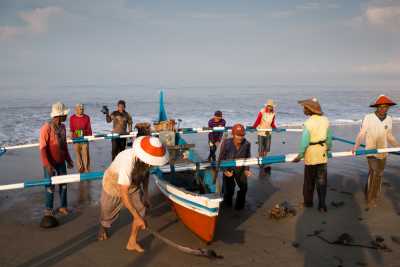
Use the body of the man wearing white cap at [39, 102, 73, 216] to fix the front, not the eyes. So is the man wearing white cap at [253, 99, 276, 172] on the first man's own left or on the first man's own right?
on the first man's own left

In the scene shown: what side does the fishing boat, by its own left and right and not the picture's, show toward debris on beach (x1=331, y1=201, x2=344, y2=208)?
left

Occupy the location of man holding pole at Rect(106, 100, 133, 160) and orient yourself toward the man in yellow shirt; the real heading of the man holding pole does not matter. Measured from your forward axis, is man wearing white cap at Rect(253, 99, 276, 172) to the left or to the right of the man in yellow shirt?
left

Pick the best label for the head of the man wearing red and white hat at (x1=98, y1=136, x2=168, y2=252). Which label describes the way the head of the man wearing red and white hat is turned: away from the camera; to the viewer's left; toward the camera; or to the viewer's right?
to the viewer's right

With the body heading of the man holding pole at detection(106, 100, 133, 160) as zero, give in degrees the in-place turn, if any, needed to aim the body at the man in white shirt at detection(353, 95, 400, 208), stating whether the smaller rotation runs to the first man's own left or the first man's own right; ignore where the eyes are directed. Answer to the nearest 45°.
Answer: approximately 45° to the first man's own left

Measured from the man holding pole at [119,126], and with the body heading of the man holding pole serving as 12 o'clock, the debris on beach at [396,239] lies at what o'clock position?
The debris on beach is roughly at 11 o'clock from the man holding pole.
